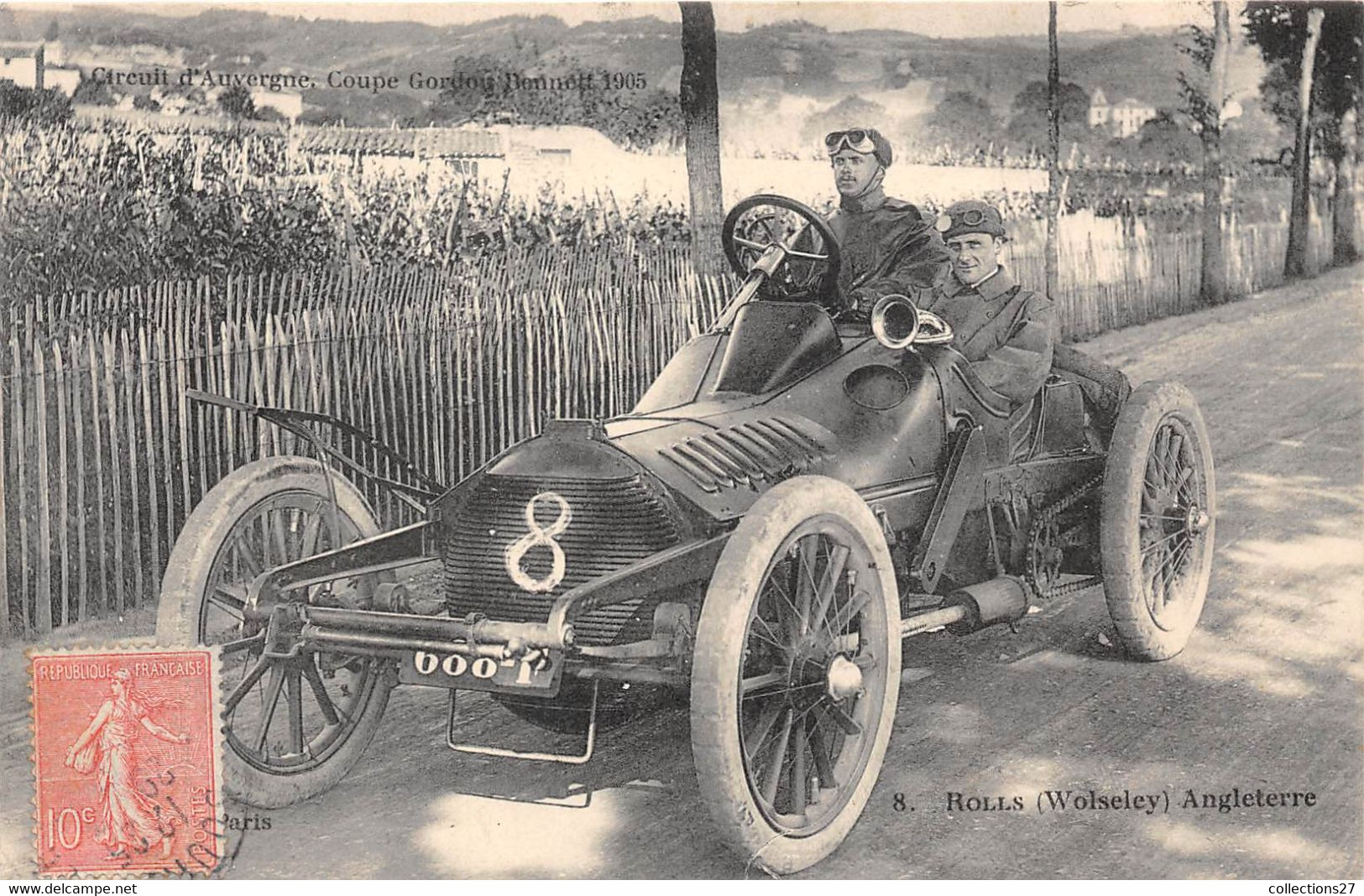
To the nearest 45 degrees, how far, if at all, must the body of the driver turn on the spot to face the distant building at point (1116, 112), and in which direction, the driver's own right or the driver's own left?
approximately 135° to the driver's own right

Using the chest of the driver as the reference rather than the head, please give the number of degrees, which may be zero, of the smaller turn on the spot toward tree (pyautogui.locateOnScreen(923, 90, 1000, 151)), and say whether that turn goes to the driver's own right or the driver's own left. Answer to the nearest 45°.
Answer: approximately 135° to the driver's own right

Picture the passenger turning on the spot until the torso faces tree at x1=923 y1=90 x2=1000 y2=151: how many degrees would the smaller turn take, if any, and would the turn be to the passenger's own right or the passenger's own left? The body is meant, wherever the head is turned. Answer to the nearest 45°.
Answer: approximately 135° to the passenger's own right

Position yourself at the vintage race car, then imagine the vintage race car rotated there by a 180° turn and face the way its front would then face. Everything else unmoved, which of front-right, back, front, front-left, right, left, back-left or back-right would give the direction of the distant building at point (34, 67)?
left

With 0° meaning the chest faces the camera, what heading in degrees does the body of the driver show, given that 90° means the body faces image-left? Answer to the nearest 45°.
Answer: approximately 45°

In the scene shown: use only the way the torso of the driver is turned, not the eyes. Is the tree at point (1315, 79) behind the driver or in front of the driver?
behind

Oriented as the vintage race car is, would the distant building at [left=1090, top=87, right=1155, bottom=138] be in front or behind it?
behind

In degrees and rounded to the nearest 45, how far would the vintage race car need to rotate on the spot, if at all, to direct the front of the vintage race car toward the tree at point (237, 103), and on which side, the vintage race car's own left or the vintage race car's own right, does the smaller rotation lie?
approximately 90° to the vintage race car's own right

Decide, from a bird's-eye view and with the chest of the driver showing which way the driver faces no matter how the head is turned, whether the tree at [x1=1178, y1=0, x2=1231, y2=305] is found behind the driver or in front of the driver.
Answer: behind

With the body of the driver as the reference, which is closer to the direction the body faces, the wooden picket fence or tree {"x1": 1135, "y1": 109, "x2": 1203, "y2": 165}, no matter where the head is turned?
the wooden picket fence

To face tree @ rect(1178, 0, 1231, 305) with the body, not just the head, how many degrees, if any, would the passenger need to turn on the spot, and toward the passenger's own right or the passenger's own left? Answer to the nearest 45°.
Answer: approximately 135° to the passenger's own right
